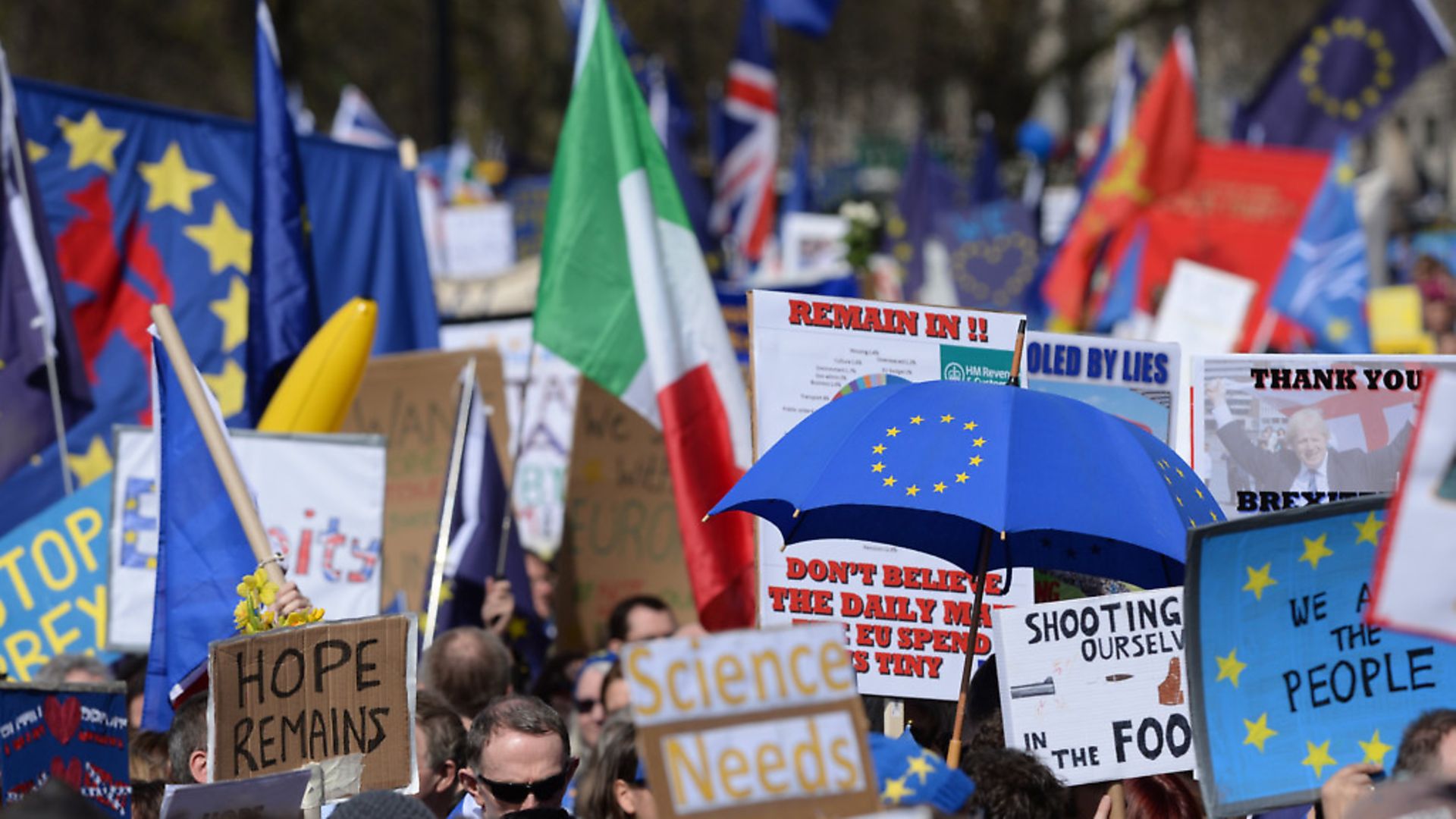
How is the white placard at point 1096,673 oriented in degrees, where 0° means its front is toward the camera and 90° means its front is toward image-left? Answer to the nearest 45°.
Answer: approximately 0°

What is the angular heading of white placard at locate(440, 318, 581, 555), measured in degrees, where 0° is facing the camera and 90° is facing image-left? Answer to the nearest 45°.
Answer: approximately 0°

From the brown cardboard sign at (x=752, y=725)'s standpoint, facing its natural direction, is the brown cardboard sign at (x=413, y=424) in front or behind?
behind

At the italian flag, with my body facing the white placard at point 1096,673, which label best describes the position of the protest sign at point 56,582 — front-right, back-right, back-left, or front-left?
back-right
